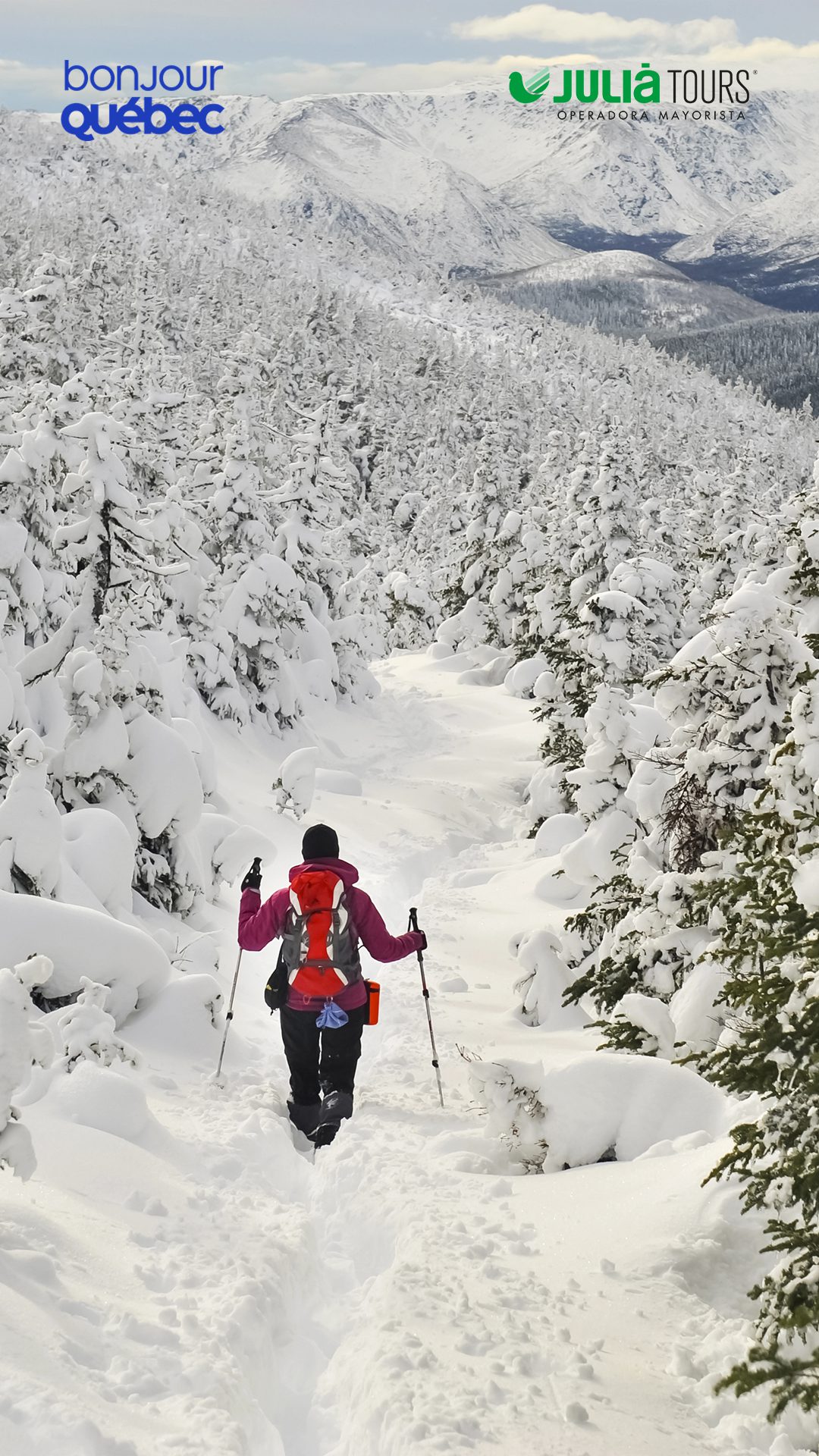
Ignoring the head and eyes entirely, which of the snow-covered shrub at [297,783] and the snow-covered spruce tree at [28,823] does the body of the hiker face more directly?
the snow-covered shrub

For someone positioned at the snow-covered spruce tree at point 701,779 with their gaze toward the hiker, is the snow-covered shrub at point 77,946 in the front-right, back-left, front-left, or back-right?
front-right

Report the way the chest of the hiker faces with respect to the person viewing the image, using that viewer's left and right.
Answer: facing away from the viewer

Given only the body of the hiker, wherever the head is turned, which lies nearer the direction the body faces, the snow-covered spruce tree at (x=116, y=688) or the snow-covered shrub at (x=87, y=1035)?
the snow-covered spruce tree

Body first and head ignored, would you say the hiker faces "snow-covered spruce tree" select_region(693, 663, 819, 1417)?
no

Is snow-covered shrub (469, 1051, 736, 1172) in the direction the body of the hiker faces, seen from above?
no

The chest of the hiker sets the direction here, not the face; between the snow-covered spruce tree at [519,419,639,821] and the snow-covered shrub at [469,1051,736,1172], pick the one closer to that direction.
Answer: the snow-covered spruce tree

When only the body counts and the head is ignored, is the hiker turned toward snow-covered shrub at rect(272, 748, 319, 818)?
yes

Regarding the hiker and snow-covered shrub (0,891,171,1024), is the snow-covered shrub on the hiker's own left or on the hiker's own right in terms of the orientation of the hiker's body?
on the hiker's own left

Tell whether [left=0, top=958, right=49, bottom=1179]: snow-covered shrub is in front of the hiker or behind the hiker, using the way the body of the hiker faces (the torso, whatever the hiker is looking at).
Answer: behind

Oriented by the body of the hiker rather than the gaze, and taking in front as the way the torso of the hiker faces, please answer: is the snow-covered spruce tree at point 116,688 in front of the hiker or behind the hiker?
in front

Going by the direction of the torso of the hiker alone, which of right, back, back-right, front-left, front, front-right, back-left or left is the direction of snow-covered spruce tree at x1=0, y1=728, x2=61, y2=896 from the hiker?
front-left
